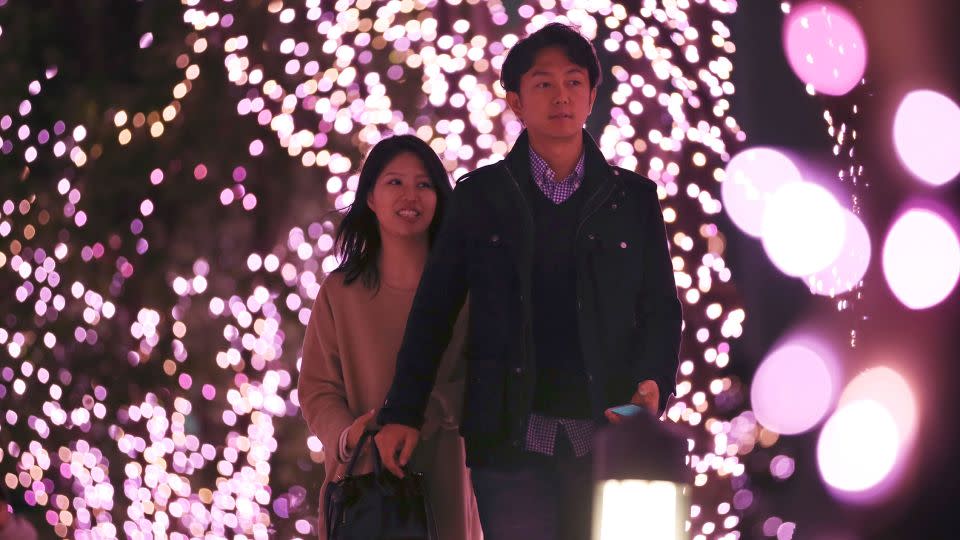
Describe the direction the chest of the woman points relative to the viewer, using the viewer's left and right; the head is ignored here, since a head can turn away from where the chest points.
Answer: facing the viewer and to the right of the viewer

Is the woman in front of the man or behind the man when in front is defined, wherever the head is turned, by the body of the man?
behind

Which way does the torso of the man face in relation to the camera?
toward the camera

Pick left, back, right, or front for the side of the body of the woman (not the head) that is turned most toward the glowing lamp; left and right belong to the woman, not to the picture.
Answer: front

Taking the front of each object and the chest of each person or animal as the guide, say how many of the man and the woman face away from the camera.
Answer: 0

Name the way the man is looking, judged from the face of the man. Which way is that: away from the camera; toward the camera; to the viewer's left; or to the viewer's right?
toward the camera

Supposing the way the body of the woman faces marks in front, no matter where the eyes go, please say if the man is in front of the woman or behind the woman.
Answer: in front

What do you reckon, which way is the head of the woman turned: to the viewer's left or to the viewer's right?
to the viewer's right
